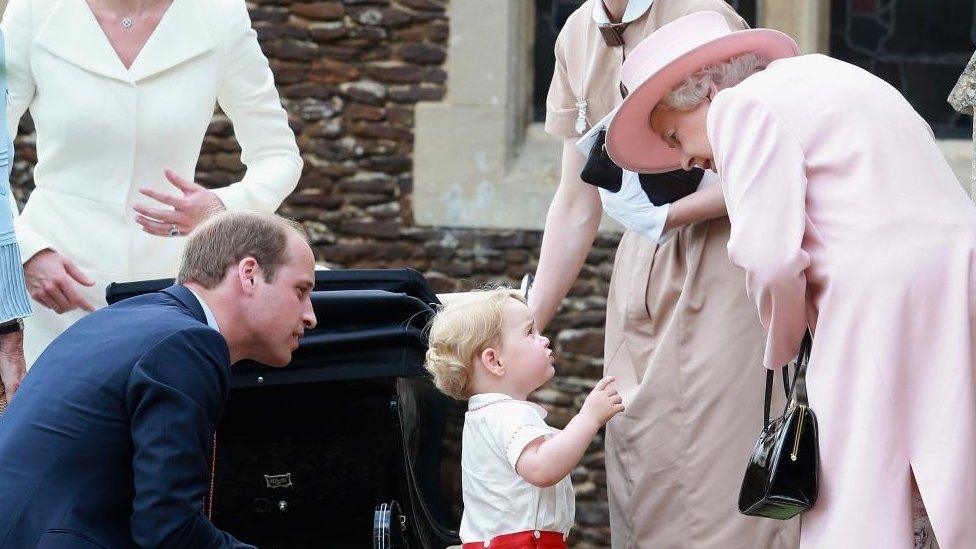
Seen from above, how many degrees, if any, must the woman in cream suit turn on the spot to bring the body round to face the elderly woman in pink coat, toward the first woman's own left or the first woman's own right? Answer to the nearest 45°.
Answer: approximately 45° to the first woman's own left

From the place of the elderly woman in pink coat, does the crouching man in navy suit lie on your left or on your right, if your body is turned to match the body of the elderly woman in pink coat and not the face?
on your left

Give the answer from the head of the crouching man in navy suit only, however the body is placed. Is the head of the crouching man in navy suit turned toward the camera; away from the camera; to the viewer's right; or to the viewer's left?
to the viewer's right

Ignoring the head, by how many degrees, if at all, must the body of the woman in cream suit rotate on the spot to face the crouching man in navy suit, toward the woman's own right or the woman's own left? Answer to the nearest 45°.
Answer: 0° — they already face them

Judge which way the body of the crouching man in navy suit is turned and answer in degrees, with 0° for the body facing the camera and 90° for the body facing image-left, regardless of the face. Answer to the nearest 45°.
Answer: approximately 270°

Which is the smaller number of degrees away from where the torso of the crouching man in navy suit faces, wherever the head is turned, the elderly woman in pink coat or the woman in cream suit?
the elderly woman in pink coat

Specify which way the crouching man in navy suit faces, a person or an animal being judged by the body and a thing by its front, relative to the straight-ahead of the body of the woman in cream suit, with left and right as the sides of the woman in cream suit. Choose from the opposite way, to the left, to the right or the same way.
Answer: to the left

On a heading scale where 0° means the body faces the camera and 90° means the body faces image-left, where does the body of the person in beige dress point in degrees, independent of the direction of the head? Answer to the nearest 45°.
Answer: approximately 45°
